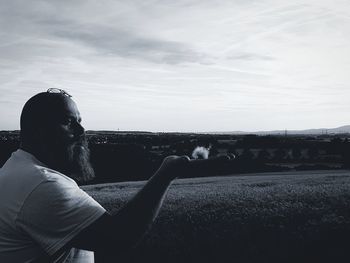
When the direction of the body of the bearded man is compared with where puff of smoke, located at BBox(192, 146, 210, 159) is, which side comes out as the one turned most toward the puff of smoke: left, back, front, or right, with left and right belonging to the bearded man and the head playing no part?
front

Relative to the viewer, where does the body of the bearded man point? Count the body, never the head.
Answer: to the viewer's right

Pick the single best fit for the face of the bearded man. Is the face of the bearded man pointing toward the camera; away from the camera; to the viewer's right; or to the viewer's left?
to the viewer's right
